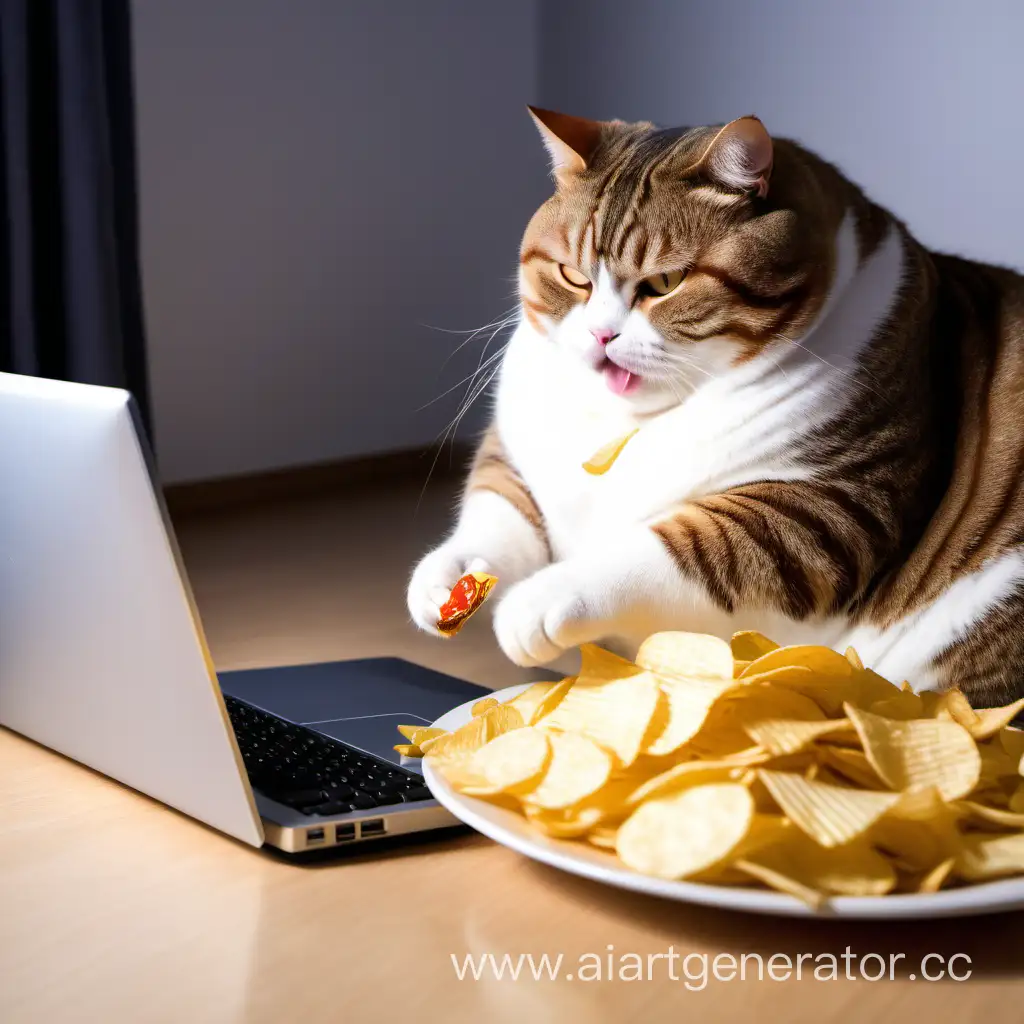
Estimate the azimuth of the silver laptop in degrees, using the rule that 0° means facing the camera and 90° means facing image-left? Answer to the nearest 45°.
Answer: approximately 225°

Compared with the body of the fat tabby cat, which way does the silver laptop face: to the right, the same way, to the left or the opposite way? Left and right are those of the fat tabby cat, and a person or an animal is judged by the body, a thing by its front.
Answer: the opposite way

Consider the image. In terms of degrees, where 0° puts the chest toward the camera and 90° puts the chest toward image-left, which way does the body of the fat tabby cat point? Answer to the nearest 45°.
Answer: approximately 45°
